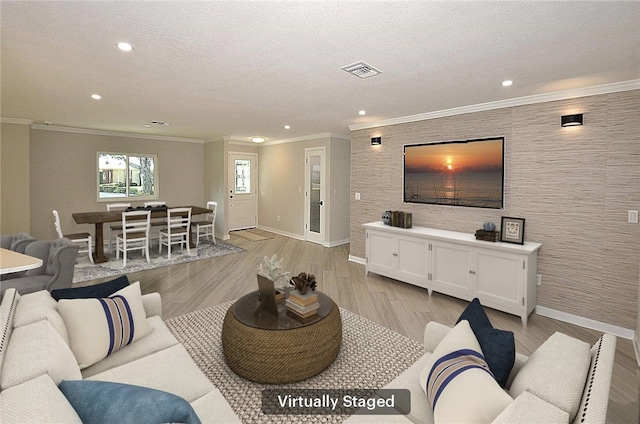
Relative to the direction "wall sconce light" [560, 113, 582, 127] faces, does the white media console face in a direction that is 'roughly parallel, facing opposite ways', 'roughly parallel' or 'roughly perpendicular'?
roughly parallel

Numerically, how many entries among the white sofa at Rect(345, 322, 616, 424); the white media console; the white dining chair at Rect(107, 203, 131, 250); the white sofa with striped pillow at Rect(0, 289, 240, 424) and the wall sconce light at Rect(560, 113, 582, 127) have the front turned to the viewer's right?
1

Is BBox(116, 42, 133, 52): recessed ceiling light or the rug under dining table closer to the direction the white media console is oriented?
the recessed ceiling light

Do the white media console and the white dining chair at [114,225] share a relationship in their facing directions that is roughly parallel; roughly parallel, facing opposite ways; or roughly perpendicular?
roughly perpendicular

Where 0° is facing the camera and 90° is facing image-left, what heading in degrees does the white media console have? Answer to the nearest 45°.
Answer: approximately 45°

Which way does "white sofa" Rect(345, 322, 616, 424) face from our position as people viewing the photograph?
facing the viewer and to the left of the viewer

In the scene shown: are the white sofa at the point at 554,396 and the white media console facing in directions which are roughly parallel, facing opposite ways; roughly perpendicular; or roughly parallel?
roughly parallel

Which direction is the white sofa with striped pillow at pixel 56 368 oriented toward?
to the viewer's right

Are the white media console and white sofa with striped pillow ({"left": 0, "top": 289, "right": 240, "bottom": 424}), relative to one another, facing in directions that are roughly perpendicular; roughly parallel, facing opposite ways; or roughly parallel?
roughly parallel, facing opposite ways
